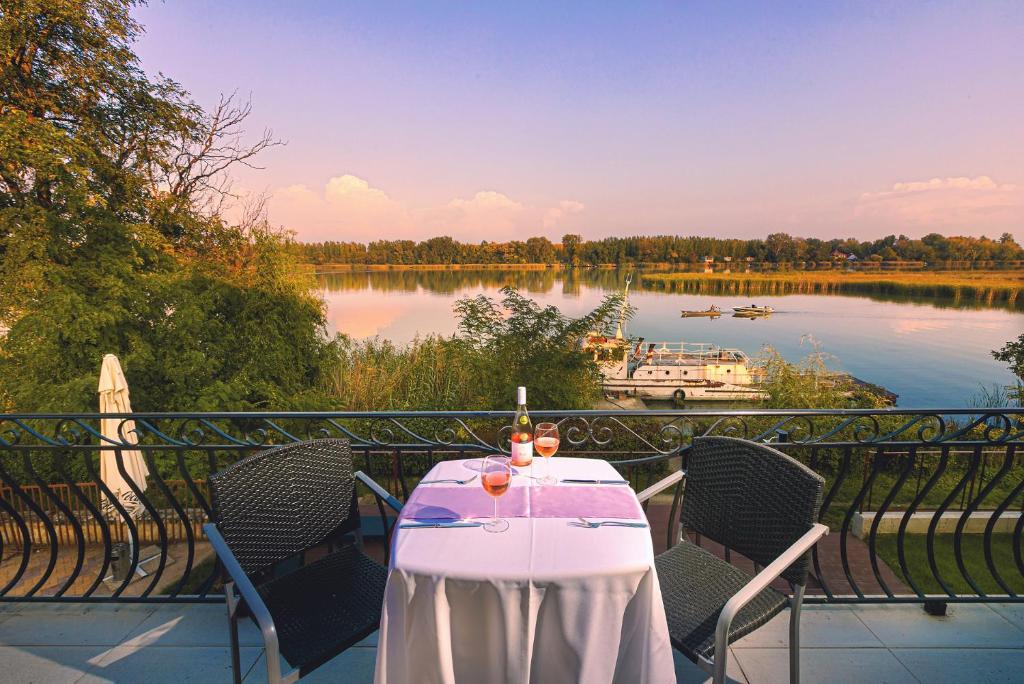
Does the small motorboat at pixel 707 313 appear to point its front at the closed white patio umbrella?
no

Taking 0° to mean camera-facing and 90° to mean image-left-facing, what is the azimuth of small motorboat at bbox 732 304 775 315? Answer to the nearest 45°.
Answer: approximately 90°

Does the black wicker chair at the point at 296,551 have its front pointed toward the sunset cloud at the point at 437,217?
no

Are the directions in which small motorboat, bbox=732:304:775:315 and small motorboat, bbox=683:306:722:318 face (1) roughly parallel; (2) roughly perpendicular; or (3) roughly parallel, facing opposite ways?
roughly parallel

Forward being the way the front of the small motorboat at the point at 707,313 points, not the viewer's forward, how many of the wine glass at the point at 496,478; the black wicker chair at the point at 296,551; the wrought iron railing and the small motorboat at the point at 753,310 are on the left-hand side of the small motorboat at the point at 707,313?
3

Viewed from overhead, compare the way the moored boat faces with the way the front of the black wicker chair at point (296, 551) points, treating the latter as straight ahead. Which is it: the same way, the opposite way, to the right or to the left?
the opposite way

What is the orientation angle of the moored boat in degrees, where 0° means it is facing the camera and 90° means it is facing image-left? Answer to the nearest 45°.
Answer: approximately 90°

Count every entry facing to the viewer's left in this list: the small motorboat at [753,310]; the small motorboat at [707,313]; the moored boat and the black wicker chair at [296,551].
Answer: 3

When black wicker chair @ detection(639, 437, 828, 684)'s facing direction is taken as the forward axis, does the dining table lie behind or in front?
in front

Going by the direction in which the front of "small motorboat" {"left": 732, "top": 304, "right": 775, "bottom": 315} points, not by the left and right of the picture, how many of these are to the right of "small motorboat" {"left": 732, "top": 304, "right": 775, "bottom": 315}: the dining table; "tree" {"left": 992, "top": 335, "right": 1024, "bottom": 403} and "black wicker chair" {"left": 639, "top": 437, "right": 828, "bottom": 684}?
0

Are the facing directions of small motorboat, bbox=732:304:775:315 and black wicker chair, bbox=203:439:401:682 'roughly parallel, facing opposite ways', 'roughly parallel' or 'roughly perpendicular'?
roughly parallel, facing opposite ways

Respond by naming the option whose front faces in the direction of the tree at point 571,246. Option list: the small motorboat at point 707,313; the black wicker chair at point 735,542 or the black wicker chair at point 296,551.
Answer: the small motorboat

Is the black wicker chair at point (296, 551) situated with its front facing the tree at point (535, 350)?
no

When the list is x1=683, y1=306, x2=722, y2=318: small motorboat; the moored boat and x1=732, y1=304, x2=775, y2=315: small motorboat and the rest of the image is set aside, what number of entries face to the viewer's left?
3

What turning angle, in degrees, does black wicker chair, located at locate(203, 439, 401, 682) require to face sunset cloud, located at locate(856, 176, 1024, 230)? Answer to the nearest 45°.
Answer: approximately 90° to its left

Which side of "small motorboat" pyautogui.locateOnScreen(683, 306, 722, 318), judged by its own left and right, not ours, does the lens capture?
left

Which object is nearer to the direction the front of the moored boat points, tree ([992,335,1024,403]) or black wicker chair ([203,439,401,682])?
the black wicker chair
